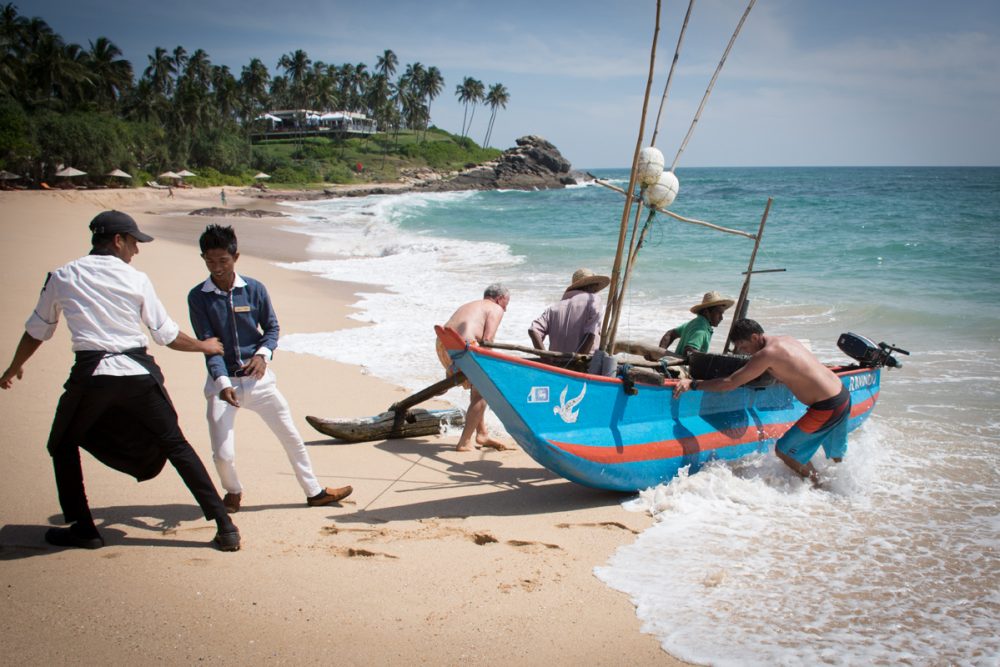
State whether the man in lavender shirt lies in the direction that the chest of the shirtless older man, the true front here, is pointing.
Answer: yes

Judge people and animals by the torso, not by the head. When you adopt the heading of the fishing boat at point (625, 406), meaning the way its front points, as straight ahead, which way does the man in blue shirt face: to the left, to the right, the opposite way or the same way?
to the left

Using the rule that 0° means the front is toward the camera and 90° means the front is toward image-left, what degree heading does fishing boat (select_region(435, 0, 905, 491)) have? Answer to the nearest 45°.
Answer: approximately 45°

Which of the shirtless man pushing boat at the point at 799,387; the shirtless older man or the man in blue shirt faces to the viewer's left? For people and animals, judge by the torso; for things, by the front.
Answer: the shirtless man pushing boat

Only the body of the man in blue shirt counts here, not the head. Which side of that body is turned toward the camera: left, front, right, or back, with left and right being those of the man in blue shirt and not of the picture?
front

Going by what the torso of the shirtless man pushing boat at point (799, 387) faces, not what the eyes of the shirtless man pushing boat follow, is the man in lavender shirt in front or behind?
in front

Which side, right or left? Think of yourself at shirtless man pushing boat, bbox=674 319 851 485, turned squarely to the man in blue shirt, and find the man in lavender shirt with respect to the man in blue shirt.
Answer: right

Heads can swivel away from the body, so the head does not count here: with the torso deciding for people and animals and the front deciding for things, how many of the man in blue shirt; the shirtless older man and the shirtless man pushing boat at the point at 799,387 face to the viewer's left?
1

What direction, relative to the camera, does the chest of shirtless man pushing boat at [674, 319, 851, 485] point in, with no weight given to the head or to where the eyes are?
to the viewer's left

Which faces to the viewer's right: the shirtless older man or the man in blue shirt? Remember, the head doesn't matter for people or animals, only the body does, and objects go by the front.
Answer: the shirtless older man

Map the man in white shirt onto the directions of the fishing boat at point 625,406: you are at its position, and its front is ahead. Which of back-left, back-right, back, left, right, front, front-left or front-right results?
front

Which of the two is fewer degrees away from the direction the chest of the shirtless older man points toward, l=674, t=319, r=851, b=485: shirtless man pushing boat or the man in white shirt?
the shirtless man pushing boat

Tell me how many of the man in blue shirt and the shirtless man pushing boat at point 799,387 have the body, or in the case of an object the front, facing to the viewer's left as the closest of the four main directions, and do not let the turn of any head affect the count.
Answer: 1

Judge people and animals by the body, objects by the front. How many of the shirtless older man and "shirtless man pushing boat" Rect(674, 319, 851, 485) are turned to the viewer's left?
1

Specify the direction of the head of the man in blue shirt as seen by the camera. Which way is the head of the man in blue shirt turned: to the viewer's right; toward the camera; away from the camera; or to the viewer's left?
toward the camera
